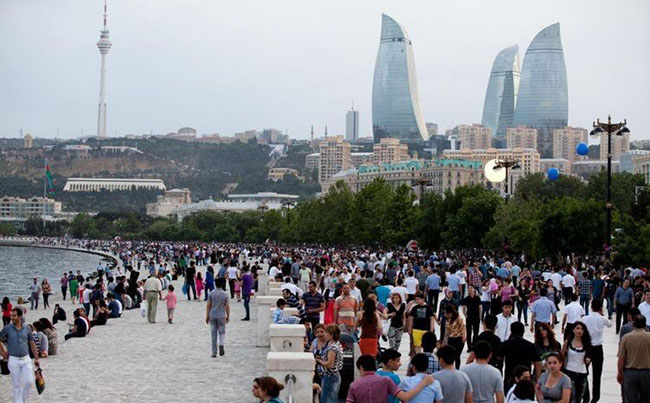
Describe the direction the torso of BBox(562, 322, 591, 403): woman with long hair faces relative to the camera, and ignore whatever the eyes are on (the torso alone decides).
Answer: toward the camera

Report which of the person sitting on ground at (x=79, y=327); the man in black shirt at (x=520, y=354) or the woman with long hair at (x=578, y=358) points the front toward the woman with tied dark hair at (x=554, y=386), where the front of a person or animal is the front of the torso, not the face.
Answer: the woman with long hair at (x=578, y=358)

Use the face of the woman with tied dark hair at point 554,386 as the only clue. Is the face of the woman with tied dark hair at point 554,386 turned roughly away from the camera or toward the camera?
toward the camera

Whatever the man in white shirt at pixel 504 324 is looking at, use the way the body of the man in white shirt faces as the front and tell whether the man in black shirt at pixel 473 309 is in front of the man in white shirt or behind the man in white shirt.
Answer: behind

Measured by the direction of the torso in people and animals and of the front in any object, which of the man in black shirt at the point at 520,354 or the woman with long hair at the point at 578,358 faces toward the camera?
the woman with long hair

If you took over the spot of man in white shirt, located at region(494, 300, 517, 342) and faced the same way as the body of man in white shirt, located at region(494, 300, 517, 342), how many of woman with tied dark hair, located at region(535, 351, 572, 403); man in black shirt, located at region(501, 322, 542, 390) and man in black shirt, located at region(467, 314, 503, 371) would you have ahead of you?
3

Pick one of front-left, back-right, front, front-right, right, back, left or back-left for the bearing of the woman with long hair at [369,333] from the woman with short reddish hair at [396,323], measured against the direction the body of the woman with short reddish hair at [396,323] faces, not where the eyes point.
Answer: front

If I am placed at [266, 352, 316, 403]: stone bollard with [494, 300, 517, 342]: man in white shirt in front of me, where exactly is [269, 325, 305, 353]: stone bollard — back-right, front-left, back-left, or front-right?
front-left

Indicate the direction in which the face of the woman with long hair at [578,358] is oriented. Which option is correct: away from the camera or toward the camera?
toward the camera

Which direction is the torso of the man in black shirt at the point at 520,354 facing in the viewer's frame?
away from the camera

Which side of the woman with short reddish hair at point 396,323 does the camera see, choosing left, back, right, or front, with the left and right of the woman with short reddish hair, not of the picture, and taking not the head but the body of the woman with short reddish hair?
front

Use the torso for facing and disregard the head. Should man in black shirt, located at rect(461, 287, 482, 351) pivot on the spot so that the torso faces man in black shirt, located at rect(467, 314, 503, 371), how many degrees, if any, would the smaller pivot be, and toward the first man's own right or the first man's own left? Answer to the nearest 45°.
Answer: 0° — they already face them

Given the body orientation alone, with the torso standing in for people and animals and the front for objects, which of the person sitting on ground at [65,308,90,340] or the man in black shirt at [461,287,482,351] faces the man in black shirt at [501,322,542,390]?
the man in black shirt at [461,287,482,351]

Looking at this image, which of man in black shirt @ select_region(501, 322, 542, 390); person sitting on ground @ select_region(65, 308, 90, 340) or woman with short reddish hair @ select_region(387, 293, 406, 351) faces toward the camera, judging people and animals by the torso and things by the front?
the woman with short reddish hair
